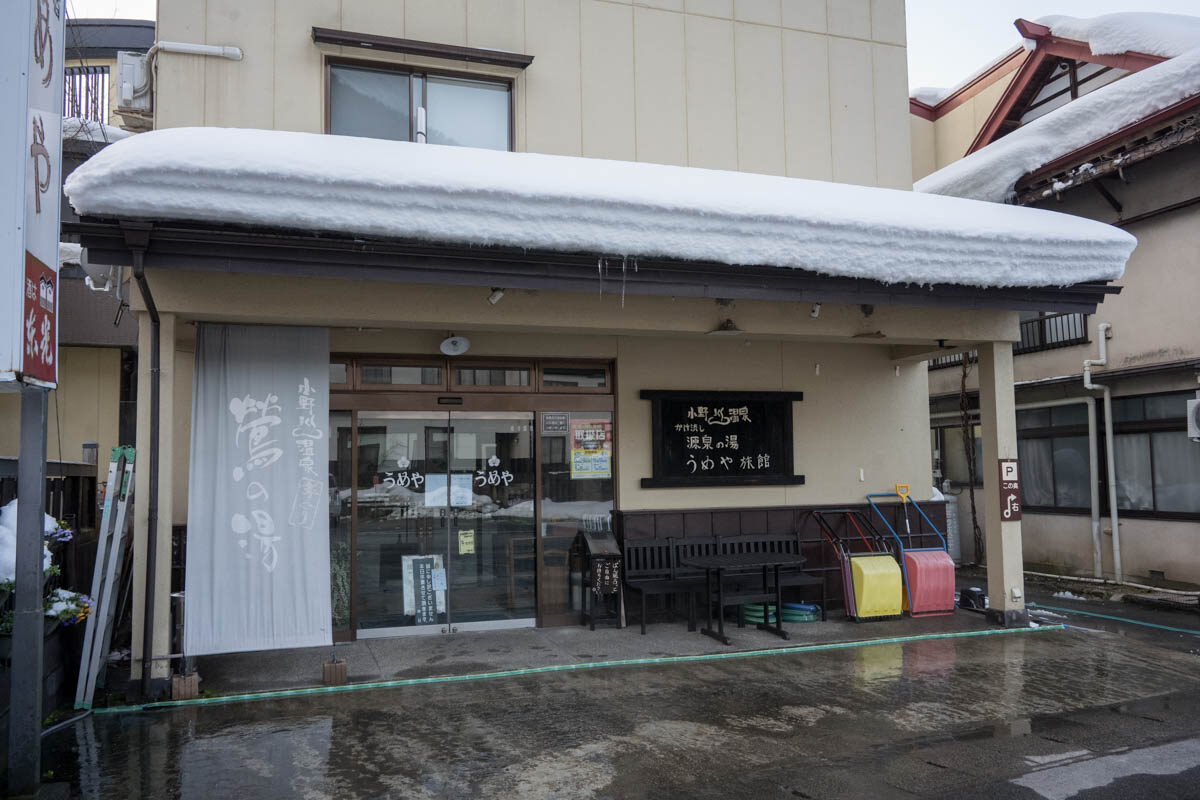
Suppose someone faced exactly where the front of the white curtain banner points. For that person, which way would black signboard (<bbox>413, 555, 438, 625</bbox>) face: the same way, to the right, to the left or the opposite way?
the same way

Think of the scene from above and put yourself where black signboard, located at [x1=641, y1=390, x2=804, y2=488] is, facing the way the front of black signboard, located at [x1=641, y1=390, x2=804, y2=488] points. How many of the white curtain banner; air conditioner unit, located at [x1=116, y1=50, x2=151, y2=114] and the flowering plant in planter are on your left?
0

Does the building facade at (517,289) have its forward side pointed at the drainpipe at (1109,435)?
no

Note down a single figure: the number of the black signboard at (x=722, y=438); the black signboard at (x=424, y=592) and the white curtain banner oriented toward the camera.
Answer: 3

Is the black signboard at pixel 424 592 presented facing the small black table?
no

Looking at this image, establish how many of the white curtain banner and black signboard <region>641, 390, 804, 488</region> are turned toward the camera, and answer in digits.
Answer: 2

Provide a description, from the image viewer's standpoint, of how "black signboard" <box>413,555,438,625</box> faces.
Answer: facing the viewer

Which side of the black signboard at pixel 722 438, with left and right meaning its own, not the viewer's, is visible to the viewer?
front

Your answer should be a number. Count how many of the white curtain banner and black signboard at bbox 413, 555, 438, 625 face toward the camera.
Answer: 2

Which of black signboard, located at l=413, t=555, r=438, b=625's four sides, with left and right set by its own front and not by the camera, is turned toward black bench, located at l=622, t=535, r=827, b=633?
left

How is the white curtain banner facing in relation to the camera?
toward the camera

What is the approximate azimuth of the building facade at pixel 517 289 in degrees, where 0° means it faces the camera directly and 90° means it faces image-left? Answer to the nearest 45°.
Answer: approximately 0°

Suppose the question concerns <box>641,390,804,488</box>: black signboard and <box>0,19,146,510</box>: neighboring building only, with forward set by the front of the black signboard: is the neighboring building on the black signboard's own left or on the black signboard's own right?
on the black signboard's own right
